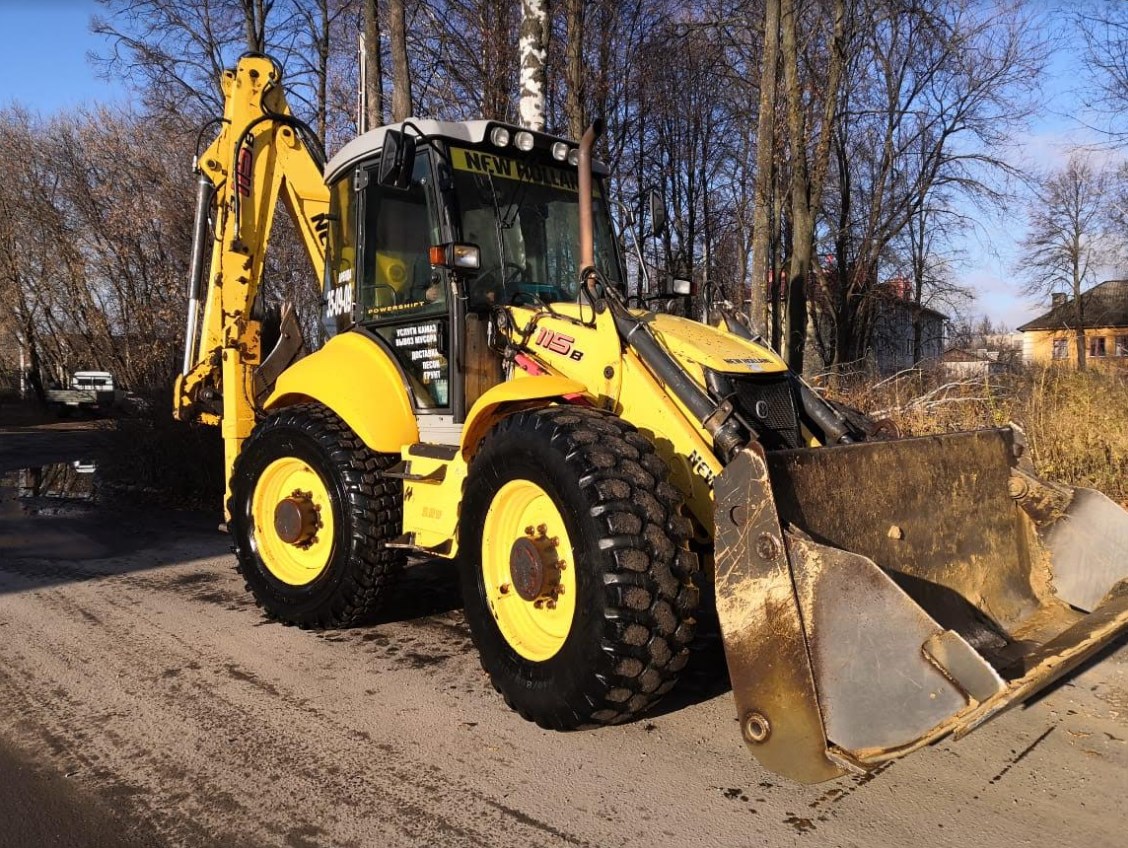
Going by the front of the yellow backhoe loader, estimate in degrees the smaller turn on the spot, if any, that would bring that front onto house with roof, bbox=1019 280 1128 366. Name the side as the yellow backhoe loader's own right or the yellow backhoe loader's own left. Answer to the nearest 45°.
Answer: approximately 90° to the yellow backhoe loader's own left

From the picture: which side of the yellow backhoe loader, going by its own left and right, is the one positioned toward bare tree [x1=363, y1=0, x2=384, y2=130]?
back

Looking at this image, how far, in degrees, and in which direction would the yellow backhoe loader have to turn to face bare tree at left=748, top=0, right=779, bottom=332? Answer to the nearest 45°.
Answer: approximately 135° to its left

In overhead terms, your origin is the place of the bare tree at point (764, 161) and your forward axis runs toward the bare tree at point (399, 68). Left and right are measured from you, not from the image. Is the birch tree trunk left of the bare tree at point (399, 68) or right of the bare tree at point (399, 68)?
left

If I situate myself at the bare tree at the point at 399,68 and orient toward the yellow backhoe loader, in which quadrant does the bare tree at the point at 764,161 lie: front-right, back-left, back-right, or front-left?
front-left

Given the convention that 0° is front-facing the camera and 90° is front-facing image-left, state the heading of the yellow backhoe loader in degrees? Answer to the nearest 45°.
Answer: approximately 315°

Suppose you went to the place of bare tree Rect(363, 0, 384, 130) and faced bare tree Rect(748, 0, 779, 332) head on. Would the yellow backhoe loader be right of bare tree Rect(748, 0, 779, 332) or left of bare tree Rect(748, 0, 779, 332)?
right

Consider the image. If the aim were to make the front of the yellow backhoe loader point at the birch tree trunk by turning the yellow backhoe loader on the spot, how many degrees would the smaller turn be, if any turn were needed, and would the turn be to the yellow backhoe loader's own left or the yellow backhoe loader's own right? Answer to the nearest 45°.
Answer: approximately 135° to the yellow backhoe loader's own left

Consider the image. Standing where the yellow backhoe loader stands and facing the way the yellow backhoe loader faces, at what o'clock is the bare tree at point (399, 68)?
The bare tree is roughly at 7 o'clock from the yellow backhoe loader.
